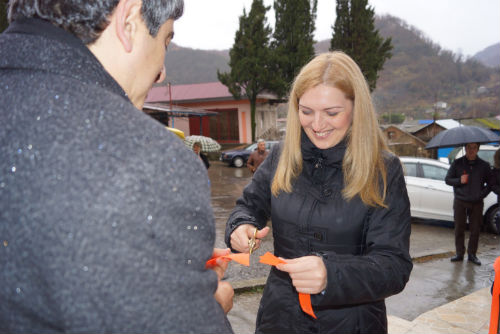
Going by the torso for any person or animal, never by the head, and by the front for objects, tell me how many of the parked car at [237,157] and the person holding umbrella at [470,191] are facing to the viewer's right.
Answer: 0

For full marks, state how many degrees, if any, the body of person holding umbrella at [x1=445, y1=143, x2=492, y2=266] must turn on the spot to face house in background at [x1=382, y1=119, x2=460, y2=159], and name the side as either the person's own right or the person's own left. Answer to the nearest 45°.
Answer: approximately 180°

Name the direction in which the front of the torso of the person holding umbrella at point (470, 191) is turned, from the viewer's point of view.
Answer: toward the camera

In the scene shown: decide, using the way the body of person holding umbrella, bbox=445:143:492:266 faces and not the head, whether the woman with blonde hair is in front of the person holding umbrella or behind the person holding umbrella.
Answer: in front

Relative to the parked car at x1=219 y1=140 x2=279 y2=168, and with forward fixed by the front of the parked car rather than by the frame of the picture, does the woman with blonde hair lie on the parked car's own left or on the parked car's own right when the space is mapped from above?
on the parked car's own left

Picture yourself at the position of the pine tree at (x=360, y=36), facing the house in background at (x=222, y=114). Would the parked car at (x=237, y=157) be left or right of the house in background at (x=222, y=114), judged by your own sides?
left

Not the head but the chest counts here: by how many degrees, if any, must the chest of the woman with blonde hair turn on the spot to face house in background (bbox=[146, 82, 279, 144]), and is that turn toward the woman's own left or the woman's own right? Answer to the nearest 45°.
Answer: approximately 135° to the woman's own right

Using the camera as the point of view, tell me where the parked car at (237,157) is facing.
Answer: facing the viewer and to the left of the viewer
